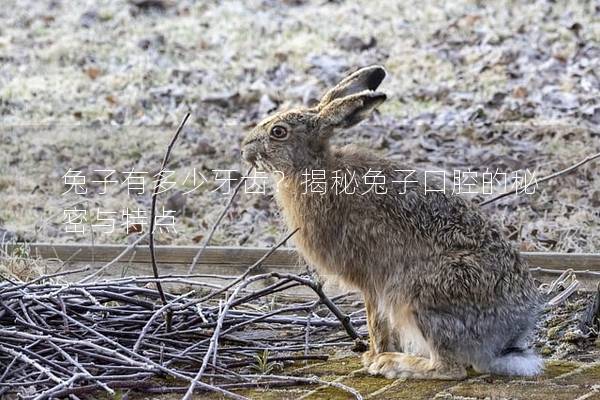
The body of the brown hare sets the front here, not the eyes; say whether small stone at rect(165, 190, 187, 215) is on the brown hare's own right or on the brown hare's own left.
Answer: on the brown hare's own right

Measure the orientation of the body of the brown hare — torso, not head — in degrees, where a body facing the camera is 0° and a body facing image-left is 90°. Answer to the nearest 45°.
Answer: approximately 90°

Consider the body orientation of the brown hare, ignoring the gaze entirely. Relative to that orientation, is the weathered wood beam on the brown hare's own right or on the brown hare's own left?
on the brown hare's own right
